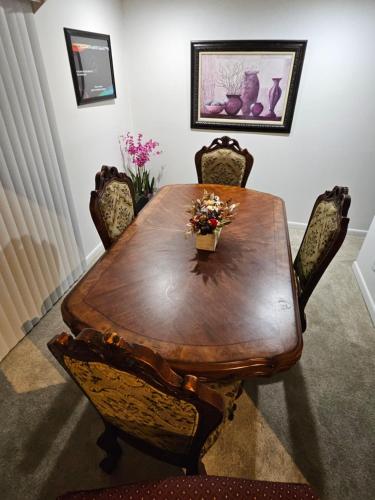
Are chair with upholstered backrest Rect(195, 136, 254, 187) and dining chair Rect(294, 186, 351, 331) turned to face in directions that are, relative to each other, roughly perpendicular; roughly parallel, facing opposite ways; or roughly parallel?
roughly perpendicular

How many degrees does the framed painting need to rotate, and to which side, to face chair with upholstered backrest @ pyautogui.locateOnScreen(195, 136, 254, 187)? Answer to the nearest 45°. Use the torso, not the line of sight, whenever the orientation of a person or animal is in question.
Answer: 0° — it already faces it

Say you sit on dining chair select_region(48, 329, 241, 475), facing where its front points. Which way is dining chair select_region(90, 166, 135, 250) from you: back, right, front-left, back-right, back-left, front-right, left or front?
front-left

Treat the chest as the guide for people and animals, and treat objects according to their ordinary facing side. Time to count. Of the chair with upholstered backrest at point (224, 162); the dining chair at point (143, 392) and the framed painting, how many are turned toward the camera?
2

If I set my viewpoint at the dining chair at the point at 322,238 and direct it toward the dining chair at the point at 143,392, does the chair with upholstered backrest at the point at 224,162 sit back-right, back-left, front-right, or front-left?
back-right

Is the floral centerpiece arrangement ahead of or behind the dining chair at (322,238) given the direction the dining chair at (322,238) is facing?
ahead

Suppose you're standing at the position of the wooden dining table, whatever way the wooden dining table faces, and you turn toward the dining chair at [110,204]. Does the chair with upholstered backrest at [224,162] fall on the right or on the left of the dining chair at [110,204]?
right

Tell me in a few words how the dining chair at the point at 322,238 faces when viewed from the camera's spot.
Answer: facing the viewer and to the left of the viewer

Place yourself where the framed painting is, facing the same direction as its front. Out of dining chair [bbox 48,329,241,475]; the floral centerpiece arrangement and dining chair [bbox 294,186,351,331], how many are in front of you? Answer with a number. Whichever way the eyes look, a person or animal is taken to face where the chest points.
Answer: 3

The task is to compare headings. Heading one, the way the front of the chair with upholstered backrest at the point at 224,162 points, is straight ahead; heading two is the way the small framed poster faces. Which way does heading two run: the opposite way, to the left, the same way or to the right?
to the left

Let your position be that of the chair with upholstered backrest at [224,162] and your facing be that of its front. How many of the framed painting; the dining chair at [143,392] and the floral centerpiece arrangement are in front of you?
2

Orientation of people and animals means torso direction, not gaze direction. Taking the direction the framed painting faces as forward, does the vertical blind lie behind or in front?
in front

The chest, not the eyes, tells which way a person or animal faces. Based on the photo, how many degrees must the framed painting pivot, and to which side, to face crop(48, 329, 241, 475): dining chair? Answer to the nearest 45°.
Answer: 0° — it already faces it
